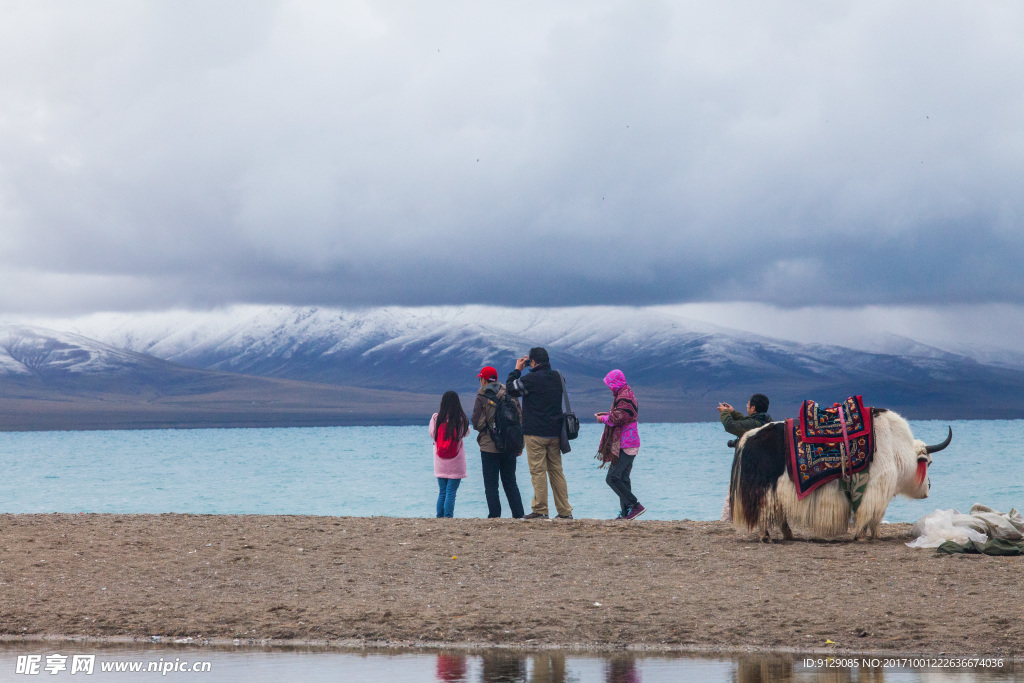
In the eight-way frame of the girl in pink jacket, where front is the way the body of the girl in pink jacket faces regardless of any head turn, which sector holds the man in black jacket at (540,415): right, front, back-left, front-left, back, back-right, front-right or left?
back-right

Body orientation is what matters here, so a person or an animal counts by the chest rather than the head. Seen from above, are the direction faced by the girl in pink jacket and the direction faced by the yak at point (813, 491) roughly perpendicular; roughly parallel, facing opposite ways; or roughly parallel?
roughly perpendicular

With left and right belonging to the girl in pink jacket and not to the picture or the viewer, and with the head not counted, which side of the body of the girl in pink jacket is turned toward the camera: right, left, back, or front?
back

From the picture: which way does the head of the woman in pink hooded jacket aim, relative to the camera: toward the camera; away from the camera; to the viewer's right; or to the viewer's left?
to the viewer's left

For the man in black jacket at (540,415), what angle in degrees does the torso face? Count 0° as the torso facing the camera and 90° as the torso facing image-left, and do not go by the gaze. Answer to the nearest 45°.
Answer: approximately 135°

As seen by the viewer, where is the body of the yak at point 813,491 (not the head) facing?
to the viewer's right

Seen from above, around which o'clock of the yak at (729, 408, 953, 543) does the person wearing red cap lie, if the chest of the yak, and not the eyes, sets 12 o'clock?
The person wearing red cap is roughly at 7 o'clock from the yak.

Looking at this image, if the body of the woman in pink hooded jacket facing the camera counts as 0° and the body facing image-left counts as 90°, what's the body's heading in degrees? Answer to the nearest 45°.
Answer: approximately 90°

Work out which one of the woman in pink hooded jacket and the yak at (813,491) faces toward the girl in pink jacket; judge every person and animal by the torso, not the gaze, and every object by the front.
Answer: the woman in pink hooded jacket

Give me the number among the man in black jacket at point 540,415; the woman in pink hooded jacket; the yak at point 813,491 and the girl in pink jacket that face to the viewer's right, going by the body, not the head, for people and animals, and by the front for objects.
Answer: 1

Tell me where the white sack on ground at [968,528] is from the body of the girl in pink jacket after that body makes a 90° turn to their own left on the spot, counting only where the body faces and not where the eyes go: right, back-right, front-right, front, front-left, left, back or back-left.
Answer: back-left

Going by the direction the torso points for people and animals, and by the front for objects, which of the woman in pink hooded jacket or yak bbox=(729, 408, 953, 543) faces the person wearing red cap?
the woman in pink hooded jacket

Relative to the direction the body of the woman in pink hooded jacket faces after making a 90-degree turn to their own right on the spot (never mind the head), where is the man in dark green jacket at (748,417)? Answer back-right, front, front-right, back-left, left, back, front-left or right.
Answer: back-right

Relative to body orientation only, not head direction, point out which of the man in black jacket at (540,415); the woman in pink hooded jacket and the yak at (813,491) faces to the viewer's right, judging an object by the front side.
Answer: the yak

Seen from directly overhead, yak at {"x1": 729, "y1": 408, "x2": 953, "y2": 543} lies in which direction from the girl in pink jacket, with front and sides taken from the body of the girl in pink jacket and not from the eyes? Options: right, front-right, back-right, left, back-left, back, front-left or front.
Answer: back-right

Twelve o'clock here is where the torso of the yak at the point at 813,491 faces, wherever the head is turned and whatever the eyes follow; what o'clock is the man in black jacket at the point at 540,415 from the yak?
The man in black jacket is roughly at 7 o'clock from the yak.

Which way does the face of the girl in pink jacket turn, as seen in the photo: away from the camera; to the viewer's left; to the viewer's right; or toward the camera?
away from the camera
